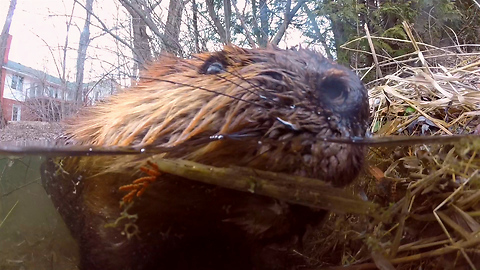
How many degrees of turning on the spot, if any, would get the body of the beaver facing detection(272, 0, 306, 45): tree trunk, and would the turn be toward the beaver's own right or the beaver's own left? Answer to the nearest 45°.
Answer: approximately 90° to the beaver's own left

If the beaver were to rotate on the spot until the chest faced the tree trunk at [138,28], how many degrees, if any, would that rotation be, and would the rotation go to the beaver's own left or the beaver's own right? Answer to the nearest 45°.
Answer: approximately 90° to the beaver's own left

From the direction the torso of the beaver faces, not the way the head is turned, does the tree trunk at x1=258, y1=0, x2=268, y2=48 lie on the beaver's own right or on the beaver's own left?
on the beaver's own left

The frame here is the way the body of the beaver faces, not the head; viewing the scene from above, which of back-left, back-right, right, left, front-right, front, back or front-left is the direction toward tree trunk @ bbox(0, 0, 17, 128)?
back-left

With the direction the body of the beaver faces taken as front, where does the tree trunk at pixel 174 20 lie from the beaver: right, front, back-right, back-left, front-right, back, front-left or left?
left

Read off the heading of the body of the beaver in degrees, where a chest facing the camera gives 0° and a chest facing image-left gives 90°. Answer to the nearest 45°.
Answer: approximately 270°

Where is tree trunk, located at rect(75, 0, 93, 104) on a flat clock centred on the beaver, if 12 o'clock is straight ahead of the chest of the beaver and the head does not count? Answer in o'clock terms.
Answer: The tree trunk is roughly at 8 o'clock from the beaver.

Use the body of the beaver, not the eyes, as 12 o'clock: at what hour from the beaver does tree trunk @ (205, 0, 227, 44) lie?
The tree trunk is roughly at 9 o'clock from the beaver.

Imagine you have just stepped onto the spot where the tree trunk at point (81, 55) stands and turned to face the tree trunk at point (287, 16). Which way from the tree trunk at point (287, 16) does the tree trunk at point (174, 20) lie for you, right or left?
right
